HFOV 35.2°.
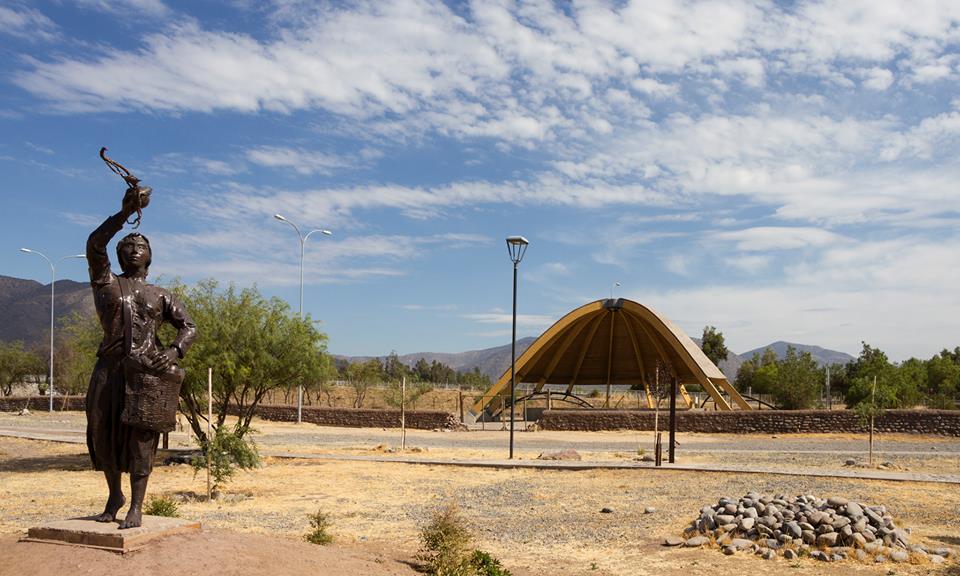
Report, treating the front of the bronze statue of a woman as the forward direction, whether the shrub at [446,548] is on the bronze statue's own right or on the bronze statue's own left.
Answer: on the bronze statue's own left

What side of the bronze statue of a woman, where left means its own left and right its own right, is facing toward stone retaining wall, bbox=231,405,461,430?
back

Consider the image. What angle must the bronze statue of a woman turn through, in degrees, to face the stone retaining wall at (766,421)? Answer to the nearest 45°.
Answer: approximately 135° to its left

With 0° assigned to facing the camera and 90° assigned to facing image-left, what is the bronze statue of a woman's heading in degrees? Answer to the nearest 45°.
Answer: approximately 0°

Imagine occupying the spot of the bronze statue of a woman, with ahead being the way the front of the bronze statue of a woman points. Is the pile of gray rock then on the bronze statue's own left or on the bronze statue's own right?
on the bronze statue's own left

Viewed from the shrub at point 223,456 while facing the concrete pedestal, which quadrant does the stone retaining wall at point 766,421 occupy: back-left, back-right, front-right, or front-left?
back-left

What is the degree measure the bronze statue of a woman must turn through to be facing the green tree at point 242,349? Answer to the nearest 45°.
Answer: approximately 180°

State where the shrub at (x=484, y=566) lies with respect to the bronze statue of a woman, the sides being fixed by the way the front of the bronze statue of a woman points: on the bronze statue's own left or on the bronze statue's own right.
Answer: on the bronze statue's own left
